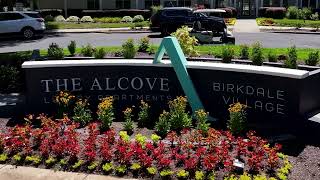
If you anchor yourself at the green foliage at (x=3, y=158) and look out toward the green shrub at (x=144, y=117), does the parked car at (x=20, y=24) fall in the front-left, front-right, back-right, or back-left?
front-left

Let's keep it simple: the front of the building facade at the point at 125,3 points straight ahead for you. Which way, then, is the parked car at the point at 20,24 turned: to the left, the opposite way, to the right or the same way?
to the right

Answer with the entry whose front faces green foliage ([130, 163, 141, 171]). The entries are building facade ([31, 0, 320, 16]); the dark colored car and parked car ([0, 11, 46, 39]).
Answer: the building facade

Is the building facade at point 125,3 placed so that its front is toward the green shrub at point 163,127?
yes

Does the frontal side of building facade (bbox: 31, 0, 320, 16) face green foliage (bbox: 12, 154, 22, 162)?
yes

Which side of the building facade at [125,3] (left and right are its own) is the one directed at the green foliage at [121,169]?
front

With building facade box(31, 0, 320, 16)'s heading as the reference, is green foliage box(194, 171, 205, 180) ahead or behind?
ahead

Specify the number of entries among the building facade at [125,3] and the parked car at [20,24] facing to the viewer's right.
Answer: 0

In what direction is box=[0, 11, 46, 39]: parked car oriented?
to the viewer's left

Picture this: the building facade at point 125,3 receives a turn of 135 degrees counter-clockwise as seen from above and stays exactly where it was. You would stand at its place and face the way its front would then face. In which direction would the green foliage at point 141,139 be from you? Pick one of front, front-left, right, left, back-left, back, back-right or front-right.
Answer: back-right

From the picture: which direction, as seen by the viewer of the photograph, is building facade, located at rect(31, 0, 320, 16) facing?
facing the viewer

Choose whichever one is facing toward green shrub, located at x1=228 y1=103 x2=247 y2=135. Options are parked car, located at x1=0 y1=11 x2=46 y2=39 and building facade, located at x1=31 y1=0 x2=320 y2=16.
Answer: the building facade

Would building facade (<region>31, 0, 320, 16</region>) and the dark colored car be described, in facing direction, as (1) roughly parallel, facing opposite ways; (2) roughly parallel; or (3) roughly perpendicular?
roughly perpendicular
